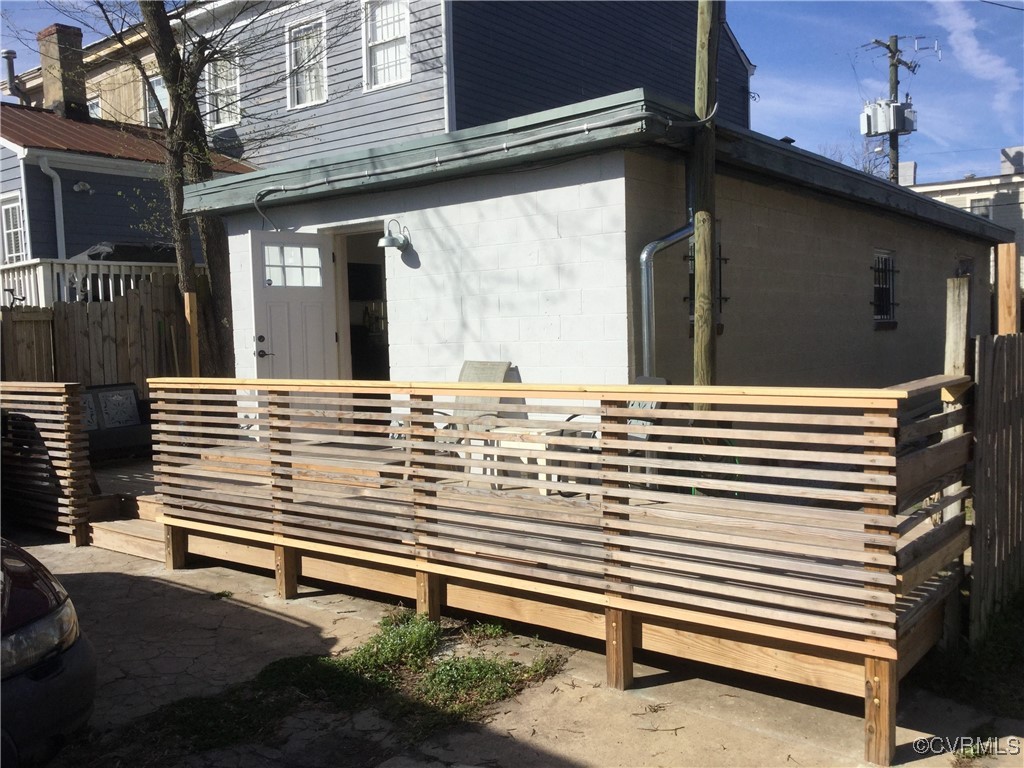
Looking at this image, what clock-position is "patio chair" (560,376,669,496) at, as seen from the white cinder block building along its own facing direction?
The patio chair is roughly at 10 o'clock from the white cinder block building.

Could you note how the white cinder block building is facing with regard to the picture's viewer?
facing the viewer and to the left of the viewer

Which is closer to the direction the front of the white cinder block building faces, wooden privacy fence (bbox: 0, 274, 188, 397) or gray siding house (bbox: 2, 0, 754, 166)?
the wooden privacy fence

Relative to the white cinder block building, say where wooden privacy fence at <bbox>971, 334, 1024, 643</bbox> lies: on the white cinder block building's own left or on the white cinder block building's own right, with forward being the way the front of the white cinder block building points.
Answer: on the white cinder block building's own left

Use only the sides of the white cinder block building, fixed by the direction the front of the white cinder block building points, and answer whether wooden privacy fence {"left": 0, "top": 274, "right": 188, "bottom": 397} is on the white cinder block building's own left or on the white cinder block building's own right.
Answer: on the white cinder block building's own right

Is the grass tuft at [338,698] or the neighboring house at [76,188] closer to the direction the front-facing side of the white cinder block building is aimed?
the grass tuft

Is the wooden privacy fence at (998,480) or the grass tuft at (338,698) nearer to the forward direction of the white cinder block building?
the grass tuft

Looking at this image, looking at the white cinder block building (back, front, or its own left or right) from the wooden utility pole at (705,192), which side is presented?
left

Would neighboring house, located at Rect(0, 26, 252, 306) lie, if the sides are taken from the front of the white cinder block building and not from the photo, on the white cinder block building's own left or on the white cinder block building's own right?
on the white cinder block building's own right

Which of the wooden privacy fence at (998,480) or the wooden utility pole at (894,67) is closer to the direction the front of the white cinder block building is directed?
the wooden privacy fence

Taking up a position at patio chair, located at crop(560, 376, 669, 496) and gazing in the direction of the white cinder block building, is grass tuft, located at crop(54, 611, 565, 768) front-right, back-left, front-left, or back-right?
back-left

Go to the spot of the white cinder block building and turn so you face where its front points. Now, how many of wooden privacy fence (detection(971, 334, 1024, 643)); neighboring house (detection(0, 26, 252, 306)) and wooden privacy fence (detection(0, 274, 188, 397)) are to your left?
1

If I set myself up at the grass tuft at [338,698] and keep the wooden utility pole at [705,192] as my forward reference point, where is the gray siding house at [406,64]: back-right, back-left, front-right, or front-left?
front-left

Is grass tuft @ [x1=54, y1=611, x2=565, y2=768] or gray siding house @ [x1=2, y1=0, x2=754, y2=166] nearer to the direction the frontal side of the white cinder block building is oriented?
the grass tuft

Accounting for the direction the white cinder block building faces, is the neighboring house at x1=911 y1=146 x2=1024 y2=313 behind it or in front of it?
behind

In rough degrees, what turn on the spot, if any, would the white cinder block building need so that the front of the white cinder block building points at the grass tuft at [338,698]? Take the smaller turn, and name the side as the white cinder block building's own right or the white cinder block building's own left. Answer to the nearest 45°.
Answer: approximately 45° to the white cinder block building's own left
